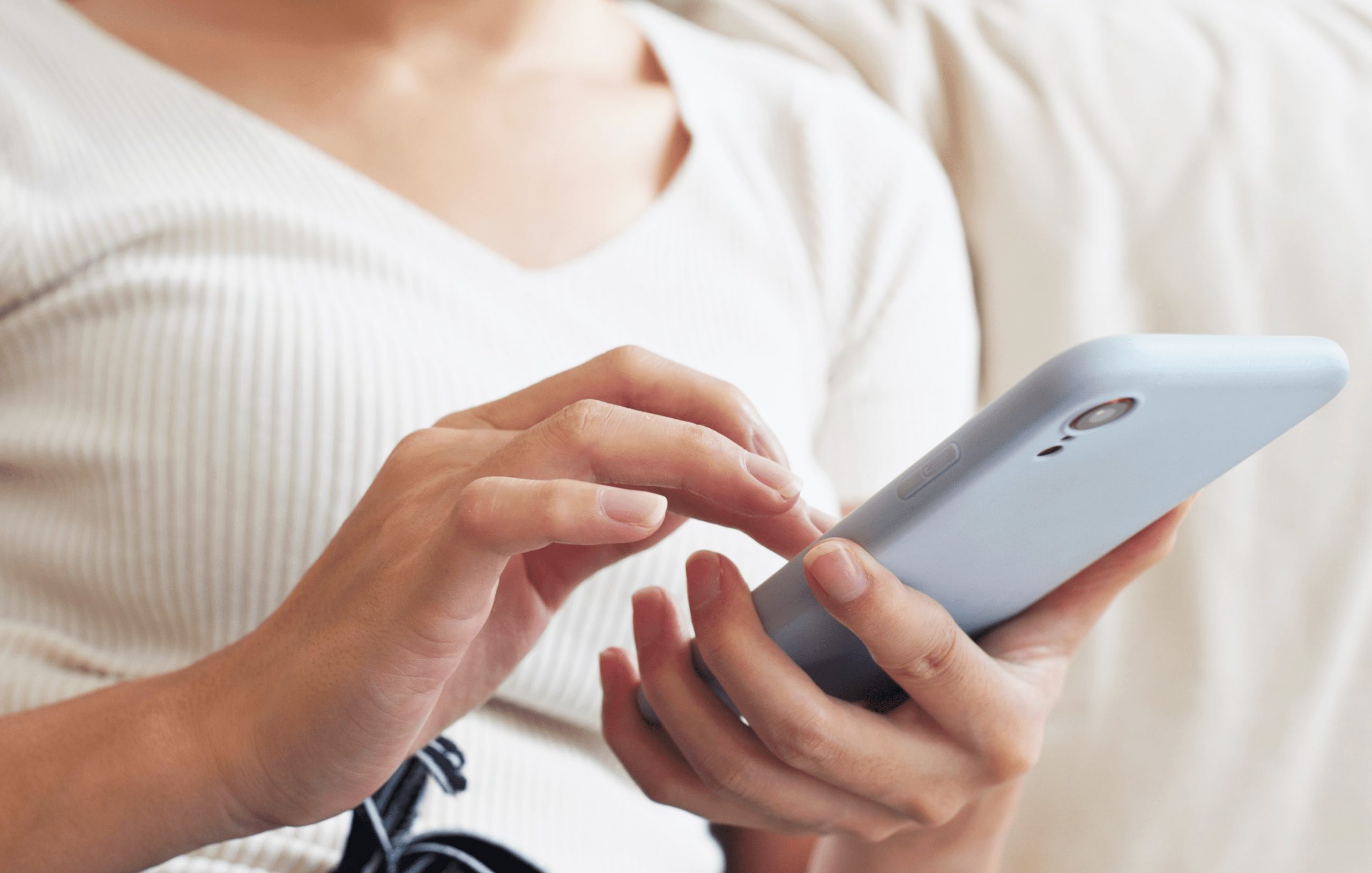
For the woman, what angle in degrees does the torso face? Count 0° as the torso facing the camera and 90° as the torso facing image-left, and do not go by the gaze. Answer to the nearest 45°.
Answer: approximately 315°
